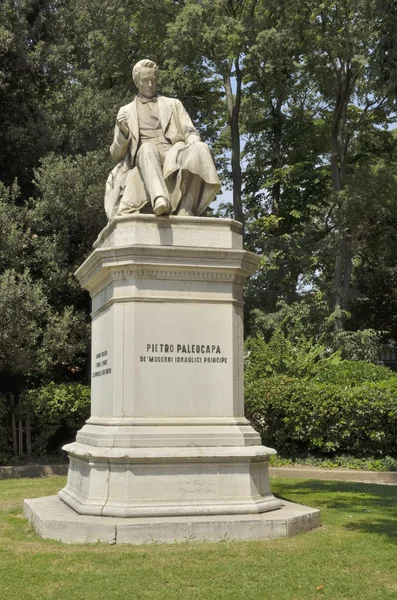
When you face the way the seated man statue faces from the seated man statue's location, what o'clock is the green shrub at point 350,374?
The green shrub is roughly at 7 o'clock from the seated man statue.

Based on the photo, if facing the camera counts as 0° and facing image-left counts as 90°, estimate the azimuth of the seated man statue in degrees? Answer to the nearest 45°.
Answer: approximately 0°

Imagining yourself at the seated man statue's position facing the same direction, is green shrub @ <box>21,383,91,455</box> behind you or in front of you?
behind

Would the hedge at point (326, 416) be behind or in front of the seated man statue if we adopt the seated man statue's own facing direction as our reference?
behind

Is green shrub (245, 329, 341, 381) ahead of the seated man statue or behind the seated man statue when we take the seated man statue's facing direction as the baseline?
behind
